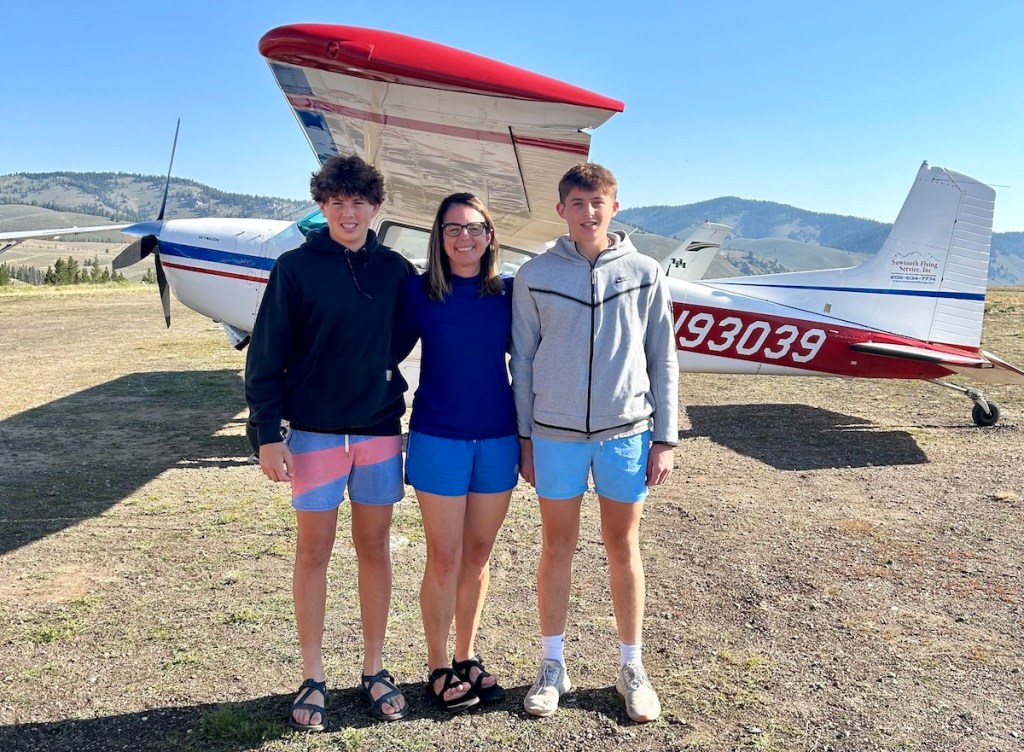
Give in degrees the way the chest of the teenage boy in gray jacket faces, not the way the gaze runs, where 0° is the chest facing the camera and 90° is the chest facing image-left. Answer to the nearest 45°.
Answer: approximately 0°

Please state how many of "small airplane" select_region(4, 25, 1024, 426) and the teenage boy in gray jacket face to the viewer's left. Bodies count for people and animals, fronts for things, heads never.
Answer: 1

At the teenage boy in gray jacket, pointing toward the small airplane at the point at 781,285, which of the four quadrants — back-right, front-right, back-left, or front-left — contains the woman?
back-left

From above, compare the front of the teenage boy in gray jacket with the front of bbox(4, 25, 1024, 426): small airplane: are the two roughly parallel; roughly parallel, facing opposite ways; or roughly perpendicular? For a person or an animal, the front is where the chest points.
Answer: roughly perpendicular

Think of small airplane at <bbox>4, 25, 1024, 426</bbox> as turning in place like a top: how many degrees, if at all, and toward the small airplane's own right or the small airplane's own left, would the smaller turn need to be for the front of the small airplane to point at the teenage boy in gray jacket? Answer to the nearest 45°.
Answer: approximately 90° to the small airplane's own left

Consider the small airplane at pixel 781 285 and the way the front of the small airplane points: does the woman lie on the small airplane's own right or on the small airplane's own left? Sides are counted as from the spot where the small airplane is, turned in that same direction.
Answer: on the small airplane's own left

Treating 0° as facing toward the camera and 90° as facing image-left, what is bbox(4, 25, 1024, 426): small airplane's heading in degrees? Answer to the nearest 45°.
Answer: approximately 90°

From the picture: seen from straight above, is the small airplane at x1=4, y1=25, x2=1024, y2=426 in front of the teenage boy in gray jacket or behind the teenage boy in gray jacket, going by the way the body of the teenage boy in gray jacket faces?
behind
